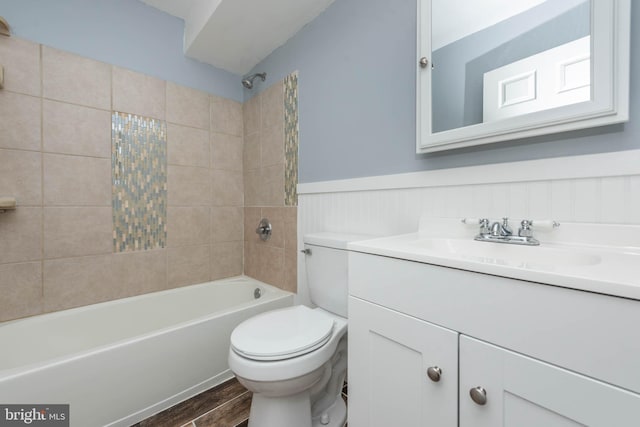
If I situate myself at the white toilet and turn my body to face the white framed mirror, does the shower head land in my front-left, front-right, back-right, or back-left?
back-left

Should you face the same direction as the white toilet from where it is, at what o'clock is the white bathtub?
The white bathtub is roughly at 2 o'clock from the white toilet.

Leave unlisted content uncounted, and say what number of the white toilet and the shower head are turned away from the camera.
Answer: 0

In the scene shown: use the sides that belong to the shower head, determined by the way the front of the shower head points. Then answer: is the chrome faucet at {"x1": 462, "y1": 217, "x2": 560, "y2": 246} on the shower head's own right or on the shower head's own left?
on the shower head's own left

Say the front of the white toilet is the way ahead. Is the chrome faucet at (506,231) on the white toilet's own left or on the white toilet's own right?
on the white toilet's own left

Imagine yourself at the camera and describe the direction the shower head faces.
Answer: facing the viewer and to the left of the viewer

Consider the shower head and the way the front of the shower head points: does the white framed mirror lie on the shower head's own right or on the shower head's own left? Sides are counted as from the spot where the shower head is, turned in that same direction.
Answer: on the shower head's own left
